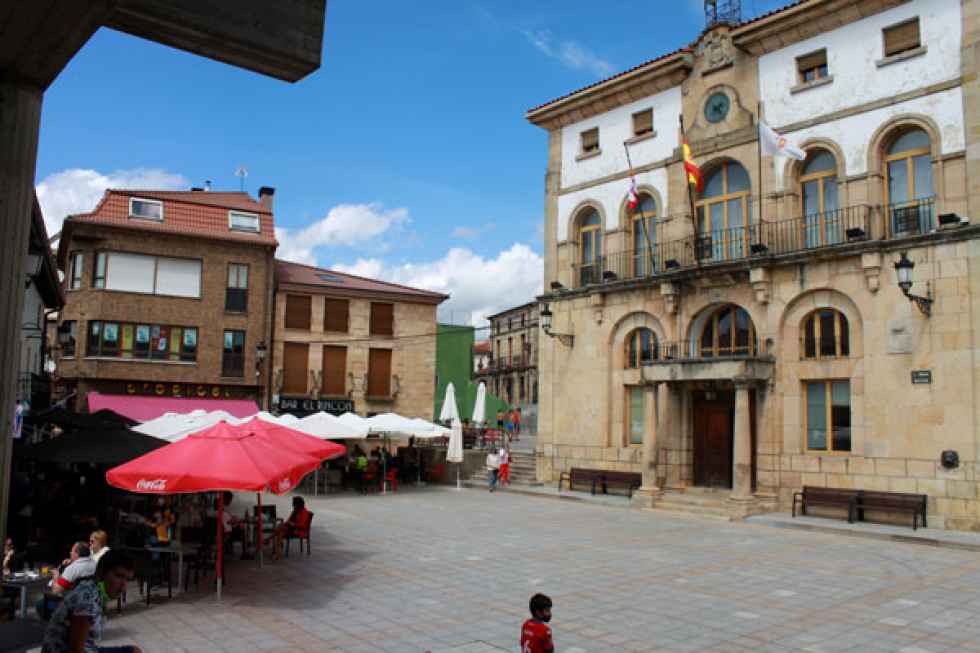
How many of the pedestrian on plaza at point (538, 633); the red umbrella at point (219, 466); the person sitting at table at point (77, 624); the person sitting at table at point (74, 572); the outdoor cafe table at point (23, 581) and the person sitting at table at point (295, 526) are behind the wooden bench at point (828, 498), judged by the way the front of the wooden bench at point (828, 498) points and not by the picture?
0

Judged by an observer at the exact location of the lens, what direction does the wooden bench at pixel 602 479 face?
facing the viewer and to the left of the viewer

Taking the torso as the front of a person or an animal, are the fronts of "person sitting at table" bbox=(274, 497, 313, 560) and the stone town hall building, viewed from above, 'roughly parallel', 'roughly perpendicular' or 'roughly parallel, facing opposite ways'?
roughly parallel

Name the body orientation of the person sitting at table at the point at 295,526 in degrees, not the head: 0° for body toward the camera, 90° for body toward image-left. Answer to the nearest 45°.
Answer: approximately 90°

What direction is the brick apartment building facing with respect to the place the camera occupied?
facing the viewer

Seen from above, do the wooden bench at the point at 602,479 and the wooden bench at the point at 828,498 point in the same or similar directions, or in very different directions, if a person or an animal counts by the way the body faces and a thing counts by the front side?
same or similar directions

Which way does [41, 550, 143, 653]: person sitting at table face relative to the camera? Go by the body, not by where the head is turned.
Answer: to the viewer's right

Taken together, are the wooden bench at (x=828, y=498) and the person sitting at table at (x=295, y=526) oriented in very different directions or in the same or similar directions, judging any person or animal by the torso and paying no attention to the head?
same or similar directions

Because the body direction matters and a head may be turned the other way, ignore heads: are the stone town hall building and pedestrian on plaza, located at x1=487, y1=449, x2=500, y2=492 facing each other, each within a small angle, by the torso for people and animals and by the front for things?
no

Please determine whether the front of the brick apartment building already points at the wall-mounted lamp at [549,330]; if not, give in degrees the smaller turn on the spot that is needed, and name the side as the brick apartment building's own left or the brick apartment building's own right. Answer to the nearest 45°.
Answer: approximately 45° to the brick apartment building's own left

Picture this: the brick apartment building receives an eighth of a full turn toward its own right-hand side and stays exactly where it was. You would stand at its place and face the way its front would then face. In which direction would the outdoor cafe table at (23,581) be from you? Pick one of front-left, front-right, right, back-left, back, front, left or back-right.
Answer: front-left

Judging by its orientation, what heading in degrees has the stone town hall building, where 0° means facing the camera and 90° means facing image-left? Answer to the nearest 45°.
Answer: approximately 45°

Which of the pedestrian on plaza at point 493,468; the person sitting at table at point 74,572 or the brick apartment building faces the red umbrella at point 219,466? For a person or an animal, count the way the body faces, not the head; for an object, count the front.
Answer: the brick apartment building
